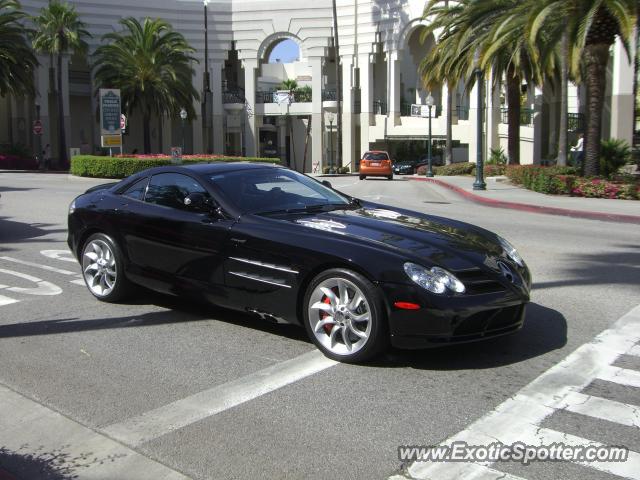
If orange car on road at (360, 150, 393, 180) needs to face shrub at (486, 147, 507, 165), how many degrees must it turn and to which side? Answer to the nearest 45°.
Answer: approximately 45° to its right

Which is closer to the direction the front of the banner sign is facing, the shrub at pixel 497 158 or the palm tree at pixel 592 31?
the palm tree

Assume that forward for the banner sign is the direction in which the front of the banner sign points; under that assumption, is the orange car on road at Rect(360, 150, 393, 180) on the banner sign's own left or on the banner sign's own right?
on the banner sign's own left

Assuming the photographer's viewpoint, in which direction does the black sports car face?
facing the viewer and to the right of the viewer

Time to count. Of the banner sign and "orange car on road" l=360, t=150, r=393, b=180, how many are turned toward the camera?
1

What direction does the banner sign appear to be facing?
toward the camera

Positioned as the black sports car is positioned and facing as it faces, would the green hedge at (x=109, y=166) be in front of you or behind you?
behind

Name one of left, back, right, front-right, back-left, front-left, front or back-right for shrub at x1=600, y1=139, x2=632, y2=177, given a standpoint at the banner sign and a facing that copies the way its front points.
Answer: front-left

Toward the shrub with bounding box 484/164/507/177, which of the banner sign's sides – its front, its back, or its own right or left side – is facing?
left

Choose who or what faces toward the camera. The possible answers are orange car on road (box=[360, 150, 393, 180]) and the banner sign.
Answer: the banner sign

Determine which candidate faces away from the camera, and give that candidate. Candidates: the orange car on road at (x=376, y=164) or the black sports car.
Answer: the orange car on road

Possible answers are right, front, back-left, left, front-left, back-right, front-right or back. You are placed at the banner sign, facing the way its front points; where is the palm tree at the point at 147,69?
back

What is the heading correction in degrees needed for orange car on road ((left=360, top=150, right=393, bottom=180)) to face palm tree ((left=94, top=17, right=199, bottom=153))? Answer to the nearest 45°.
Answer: approximately 45° to its left

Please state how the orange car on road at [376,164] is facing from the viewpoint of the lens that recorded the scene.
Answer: facing away from the viewer

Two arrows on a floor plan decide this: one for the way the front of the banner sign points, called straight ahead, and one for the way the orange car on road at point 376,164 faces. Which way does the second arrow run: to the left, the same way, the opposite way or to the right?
the opposite way
